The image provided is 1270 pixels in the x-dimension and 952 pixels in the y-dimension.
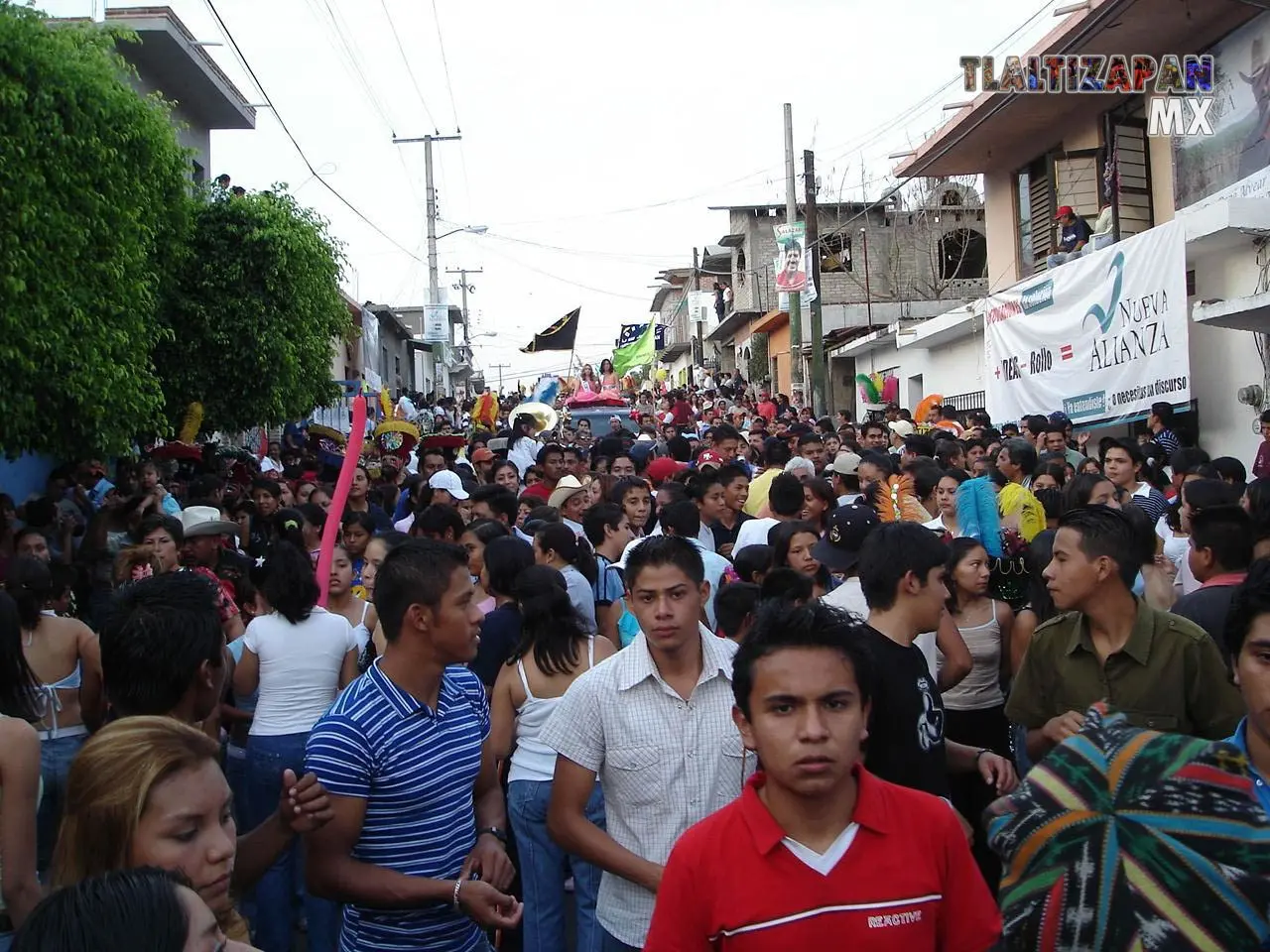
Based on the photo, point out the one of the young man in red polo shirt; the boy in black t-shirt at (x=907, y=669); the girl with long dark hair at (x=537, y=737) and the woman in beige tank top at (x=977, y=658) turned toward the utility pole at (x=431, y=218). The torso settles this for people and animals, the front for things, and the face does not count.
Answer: the girl with long dark hair

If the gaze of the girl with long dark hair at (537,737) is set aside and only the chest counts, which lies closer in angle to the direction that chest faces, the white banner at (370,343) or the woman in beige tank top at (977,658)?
the white banner

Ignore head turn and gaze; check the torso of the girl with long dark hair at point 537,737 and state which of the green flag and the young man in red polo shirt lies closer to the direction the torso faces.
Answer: the green flag

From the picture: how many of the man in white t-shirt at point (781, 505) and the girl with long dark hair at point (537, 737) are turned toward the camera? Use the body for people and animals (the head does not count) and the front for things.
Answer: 0

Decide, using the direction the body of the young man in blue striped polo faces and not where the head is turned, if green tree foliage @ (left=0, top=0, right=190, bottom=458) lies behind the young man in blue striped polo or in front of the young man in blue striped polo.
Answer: behind

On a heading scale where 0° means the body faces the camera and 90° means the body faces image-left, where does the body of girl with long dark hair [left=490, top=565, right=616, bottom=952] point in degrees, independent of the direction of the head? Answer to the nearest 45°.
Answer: approximately 180°

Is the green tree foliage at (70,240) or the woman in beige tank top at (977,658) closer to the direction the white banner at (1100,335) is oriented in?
the green tree foliage

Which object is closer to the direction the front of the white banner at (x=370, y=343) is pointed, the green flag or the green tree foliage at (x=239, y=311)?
the green flag

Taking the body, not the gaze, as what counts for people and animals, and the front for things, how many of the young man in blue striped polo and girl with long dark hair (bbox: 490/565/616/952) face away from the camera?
1

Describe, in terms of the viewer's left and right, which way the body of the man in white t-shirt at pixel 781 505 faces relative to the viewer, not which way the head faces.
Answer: facing away from the viewer

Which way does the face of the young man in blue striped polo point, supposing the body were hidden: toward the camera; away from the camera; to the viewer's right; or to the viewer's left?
to the viewer's right

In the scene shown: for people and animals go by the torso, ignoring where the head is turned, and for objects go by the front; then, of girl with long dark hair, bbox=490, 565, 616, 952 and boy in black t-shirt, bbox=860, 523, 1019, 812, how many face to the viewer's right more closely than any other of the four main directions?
1

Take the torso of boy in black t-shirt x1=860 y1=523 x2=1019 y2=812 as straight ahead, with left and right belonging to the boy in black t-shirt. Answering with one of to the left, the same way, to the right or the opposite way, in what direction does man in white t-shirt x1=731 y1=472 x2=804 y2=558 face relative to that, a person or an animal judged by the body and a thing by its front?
to the left

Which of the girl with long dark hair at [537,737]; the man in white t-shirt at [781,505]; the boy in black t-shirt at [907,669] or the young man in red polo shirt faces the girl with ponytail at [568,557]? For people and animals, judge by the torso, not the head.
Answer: the girl with long dark hair at [537,737]

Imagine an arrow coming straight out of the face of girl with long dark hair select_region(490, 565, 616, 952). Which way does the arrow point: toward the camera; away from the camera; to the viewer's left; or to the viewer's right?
away from the camera

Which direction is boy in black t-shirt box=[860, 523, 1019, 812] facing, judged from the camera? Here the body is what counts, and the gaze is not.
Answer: to the viewer's right
